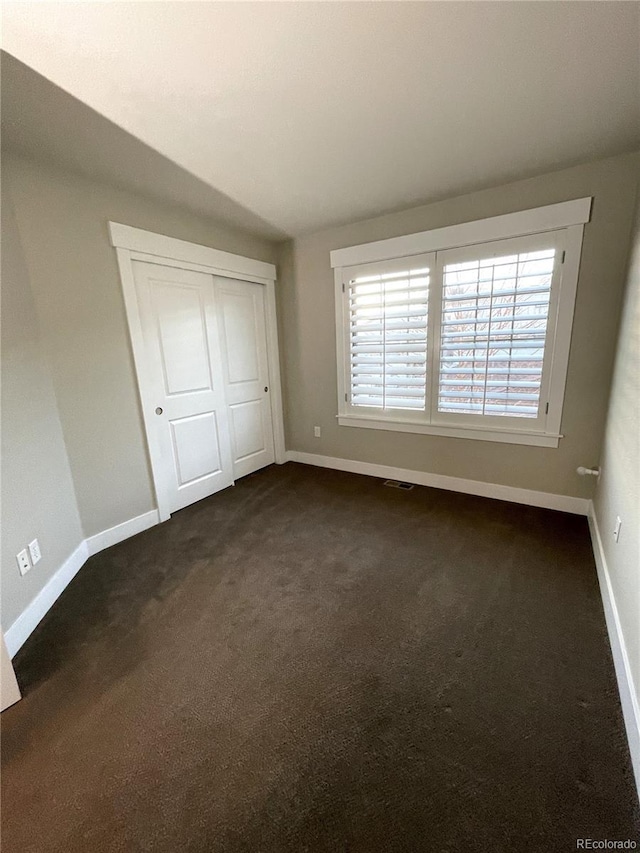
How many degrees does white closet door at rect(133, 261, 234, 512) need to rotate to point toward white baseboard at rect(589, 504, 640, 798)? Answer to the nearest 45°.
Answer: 0° — it already faces it

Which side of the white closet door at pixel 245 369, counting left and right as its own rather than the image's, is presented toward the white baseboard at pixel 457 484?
front

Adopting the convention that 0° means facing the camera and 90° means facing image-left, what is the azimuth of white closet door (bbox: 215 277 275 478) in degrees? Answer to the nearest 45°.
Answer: approximately 315°

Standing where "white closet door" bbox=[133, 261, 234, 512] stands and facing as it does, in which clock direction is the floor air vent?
The floor air vent is roughly at 11 o'clock from the white closet door.

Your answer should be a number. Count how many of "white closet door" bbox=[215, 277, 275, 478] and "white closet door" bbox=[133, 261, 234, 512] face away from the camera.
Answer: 0

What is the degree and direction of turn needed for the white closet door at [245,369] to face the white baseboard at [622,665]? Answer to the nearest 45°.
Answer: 0° — it already faces it

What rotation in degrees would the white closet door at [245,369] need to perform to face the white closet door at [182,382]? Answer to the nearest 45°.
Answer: approximately 90° to its right

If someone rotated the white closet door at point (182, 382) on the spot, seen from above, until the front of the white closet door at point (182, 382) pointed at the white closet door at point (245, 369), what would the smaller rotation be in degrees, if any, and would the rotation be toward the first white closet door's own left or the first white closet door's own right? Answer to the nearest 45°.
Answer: approximately 90° to the first white closet door's own left

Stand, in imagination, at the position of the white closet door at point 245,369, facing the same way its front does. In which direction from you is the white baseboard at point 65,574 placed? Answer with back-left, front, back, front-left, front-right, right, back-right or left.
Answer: right

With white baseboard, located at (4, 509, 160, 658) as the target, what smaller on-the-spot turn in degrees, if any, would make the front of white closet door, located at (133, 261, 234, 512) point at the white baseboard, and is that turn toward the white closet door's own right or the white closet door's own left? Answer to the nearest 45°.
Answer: approximately 90° to the white closet door's own right

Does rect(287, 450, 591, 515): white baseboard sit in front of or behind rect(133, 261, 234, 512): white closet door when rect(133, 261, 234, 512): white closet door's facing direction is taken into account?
in front

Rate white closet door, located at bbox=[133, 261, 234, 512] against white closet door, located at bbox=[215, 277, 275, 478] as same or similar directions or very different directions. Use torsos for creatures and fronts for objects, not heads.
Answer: same or similar directions
